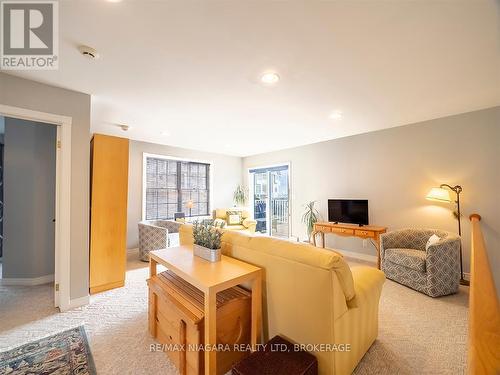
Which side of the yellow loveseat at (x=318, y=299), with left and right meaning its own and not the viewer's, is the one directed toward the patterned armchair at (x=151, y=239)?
left

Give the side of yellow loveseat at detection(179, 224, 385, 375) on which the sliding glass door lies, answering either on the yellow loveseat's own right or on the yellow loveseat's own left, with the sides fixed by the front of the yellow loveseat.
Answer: on the yellow loveseat's own left

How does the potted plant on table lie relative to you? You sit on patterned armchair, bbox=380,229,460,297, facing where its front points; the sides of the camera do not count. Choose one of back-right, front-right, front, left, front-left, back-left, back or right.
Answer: front

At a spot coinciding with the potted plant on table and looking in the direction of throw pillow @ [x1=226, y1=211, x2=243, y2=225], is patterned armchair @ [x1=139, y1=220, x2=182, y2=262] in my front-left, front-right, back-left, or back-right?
front-left

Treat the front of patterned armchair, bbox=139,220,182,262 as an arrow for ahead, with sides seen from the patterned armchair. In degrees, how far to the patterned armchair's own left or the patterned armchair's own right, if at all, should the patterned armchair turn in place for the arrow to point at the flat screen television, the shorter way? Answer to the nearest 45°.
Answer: approximately 45° to the patterned armchair's own left

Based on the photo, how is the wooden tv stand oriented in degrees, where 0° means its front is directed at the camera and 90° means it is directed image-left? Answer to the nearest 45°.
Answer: approximately 45°

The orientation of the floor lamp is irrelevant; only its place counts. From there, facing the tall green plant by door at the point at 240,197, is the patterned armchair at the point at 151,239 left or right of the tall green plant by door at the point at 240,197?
left

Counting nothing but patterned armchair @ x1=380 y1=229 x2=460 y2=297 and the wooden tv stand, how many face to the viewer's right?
0

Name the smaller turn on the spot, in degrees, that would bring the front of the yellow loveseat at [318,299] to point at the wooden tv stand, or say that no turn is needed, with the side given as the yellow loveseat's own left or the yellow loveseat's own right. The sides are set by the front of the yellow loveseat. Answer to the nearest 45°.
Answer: approximately 45° to the yellow loveseat's own left

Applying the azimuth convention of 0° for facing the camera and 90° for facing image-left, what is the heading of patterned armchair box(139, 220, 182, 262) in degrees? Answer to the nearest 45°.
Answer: approximately 315°

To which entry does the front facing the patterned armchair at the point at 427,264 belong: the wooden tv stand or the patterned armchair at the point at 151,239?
the patterned armchair at the point at 151,239

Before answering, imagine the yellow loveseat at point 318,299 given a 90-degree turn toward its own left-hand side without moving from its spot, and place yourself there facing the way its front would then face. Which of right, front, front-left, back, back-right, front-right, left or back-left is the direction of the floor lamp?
right

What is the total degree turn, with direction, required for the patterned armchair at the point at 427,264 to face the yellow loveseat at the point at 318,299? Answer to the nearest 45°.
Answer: approximately 45° to its left

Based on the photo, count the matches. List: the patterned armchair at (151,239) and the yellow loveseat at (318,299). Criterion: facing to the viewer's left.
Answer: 0

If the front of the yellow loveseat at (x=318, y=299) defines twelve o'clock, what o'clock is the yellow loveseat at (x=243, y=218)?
the yellow loveseat at (x=243, y=218) is roughly at 10 o'clock from the yellow loveseat at (x=318, y=299).

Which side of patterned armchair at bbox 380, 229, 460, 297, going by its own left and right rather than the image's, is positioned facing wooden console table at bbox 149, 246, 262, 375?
front

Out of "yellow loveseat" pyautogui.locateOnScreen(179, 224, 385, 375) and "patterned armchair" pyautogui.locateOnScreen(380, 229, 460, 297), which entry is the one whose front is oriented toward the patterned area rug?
the patterned armchair

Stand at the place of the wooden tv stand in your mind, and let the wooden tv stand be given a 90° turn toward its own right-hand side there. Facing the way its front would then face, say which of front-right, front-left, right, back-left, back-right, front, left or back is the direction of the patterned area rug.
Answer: left

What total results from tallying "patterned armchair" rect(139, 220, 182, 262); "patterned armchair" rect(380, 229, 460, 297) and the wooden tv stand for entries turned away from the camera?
0

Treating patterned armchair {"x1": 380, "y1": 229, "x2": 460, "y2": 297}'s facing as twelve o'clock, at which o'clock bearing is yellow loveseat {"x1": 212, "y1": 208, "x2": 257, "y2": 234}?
The yellow loveseat is roughly at 2 o'clock from the patterned armchair.
